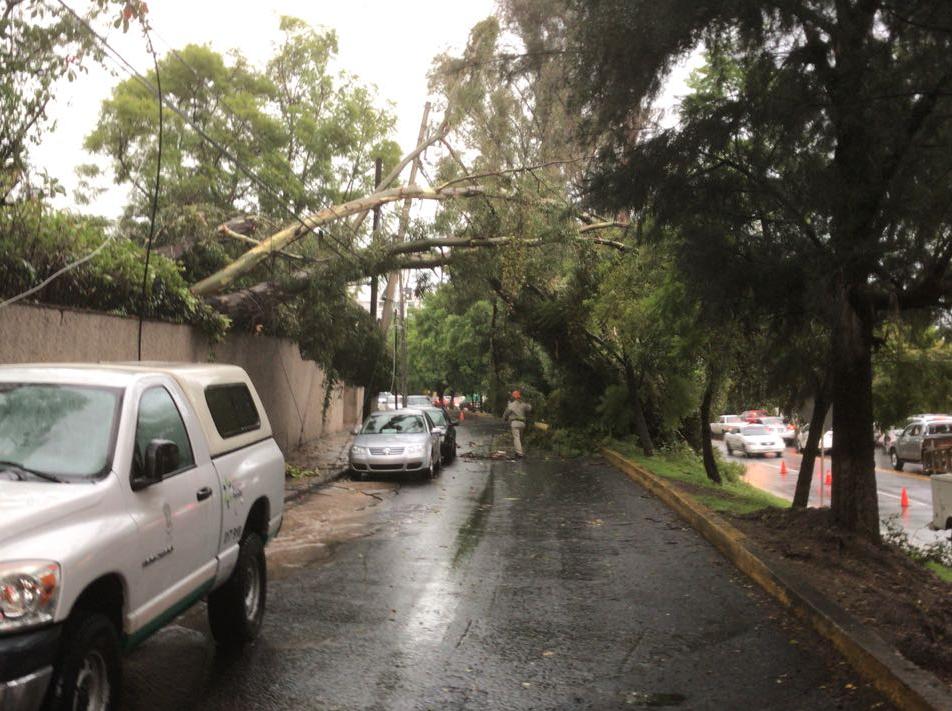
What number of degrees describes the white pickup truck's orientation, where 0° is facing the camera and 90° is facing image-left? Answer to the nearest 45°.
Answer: approximately 45°

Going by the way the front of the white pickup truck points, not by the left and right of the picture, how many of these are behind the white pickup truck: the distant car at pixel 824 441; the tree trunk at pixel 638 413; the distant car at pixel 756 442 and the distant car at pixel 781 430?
4

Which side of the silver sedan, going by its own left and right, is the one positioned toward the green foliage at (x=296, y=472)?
right

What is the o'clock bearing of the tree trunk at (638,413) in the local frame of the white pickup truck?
The tree trunk is roughly at 6 o'clock from the white pickup truck.

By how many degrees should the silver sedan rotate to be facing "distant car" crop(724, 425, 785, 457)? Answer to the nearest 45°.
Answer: approximately 135° to its left

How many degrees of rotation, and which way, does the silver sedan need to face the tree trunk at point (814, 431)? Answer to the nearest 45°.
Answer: approximately 45° to its left

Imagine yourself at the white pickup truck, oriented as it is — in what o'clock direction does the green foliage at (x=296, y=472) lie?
The green foliage is roughly at 5 o'clock from the white pickup truck.

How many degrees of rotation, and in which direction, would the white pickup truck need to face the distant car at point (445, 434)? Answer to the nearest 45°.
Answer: approximately 180°

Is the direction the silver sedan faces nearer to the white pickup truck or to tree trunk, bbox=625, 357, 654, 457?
the white pickup truck

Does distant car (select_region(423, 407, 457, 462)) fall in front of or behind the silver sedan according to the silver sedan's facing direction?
behind

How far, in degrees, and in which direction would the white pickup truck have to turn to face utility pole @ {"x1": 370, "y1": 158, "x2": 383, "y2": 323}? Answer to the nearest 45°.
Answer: approximately 135° to its right
